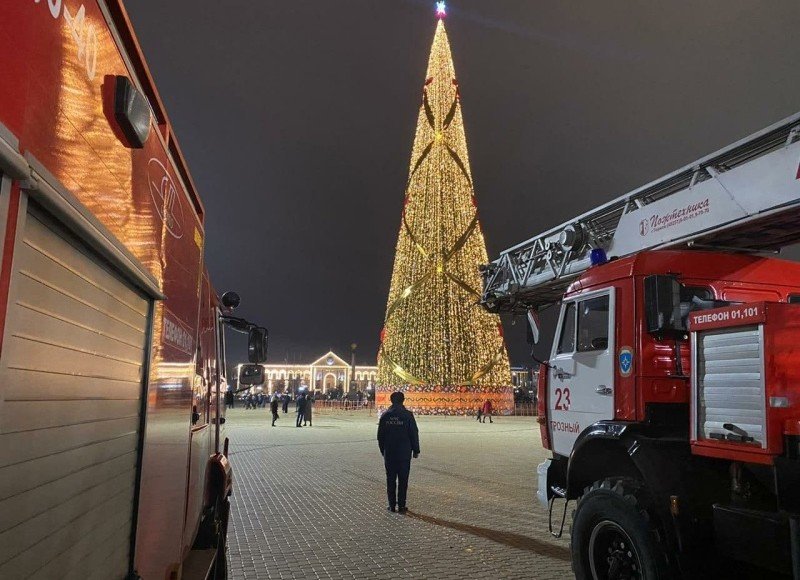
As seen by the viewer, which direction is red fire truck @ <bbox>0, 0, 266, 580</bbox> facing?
away from the camera

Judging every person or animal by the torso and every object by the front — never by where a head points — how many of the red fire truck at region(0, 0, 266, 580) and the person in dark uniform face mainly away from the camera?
2

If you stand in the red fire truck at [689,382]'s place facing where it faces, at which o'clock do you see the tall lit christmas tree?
The tall lit christmas tree is roughly at 1 o'clock from the red fire truck.

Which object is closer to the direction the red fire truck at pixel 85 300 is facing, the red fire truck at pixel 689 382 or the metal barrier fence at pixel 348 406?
the metal barrier fence

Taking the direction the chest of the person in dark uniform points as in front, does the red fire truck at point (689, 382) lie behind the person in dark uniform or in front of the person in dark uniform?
behind

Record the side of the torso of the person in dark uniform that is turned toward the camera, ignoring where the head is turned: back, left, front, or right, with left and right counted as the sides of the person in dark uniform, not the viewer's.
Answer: back

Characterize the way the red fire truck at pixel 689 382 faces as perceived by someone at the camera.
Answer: facing away from the viewer and to the left of the viewer

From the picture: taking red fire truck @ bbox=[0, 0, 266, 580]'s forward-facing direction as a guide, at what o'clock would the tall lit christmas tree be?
The tall lit christmas tree is roughly at 1 o'clock from the red fire truck.
